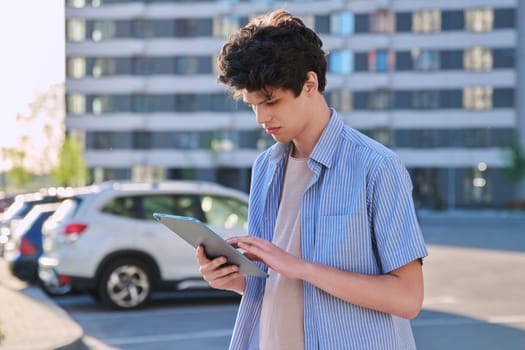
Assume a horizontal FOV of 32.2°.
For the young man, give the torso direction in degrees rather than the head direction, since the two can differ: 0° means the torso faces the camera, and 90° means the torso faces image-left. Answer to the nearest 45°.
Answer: approximately 45°

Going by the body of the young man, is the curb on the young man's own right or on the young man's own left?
on the young man's own right

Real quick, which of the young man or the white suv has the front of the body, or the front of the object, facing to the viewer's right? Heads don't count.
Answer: the white suv

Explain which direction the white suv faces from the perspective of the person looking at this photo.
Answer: facing to the right of the viewer

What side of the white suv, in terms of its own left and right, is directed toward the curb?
right

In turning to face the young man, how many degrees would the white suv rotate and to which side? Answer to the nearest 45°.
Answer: approximately 90° to its right

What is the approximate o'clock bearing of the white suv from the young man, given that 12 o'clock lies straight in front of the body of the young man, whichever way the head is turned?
The white suv is roughly at 4 o'clock from the young man.

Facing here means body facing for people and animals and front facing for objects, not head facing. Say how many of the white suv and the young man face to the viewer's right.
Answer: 1

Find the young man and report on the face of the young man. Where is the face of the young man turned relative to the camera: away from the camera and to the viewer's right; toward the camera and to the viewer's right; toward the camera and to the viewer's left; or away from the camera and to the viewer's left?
toward the camera and to the viewer's left
